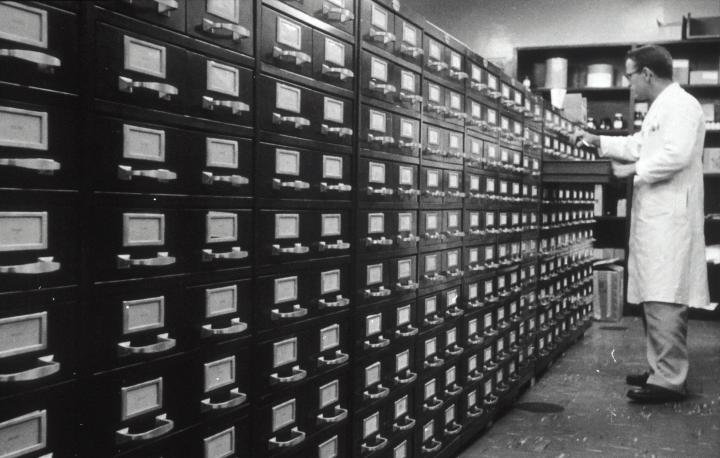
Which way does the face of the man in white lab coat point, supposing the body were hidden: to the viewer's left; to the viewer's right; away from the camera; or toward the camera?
to the viewer's left

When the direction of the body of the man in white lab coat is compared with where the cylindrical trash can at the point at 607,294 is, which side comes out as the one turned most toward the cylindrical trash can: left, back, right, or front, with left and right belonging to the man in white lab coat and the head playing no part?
right

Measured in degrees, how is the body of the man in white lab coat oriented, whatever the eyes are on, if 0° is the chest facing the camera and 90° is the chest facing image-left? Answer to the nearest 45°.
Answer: approximately 90°
